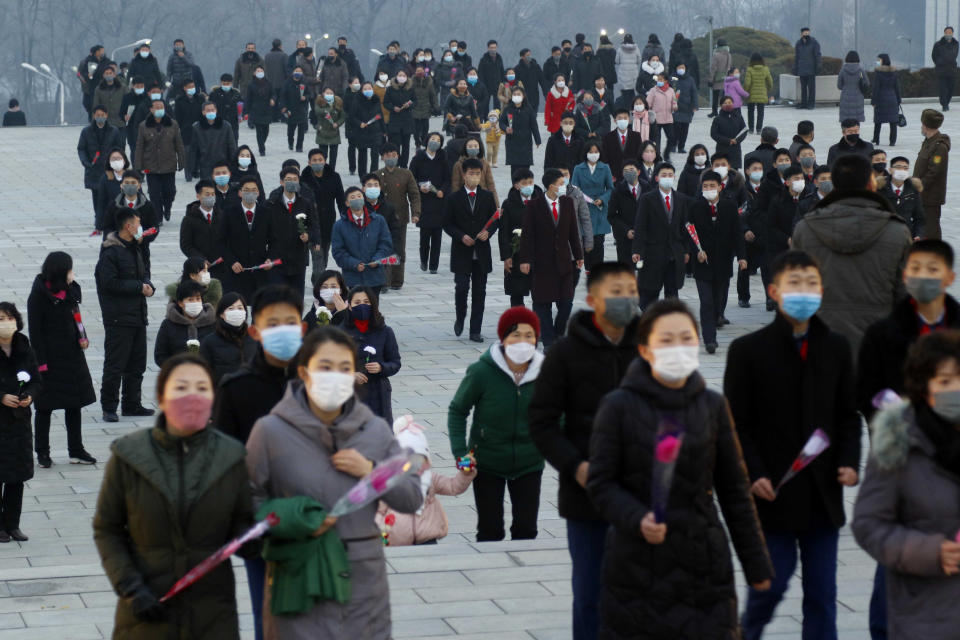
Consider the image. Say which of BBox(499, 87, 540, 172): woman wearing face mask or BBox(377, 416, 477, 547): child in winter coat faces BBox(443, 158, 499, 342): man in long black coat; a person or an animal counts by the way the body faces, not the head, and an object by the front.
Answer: the woman wearing face mask

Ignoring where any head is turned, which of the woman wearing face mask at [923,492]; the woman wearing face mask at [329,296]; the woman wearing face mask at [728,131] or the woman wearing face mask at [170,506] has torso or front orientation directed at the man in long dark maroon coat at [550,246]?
the woman wearing face mask at [728,131]

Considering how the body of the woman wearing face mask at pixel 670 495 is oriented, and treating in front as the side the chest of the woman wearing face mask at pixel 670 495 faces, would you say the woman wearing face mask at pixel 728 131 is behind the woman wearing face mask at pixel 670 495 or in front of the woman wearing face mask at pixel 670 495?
behind

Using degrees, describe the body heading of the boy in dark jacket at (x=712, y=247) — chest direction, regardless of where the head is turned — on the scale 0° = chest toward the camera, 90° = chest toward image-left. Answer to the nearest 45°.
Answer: approximately 0°

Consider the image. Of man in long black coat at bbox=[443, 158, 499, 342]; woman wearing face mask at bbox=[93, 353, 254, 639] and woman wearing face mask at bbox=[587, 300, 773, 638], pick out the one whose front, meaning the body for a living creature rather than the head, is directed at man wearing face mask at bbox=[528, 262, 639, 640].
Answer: the man in long black coat

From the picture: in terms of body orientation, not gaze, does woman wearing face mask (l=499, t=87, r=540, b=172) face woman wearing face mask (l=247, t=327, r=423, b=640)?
yes

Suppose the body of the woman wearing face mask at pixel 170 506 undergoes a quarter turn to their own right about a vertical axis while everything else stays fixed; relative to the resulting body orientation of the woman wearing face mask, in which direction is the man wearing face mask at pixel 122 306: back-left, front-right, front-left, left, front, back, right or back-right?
right

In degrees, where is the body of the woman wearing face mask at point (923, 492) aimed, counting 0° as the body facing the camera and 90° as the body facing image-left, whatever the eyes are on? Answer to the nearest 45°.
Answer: approximately 315°
